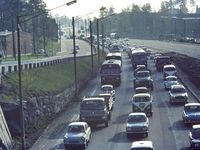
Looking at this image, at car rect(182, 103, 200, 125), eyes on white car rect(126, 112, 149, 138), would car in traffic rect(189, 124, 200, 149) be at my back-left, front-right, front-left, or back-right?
front-left

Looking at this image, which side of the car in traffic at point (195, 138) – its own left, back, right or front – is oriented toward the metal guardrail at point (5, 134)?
right

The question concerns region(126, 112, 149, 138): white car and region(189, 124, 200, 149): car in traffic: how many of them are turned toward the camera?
2

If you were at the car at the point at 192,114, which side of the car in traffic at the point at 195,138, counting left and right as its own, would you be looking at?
back

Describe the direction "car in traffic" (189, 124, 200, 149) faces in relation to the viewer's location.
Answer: facing the viewer

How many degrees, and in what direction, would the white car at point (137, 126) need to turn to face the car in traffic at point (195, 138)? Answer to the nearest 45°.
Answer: approximately 45° to its left

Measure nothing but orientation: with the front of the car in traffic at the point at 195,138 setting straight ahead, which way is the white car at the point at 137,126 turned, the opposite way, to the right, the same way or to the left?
the same way

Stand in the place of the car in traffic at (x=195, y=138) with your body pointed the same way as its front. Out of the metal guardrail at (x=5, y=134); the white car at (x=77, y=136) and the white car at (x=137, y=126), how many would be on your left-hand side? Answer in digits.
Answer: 0

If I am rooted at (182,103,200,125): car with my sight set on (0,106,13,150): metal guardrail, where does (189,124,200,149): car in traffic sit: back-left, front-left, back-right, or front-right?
front-left

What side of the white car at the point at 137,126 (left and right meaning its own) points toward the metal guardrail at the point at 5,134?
right

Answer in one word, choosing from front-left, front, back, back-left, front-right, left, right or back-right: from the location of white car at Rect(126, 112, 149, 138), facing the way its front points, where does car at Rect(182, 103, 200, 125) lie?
back-left
